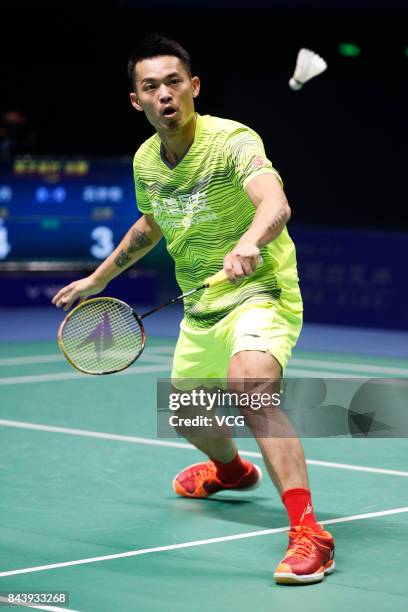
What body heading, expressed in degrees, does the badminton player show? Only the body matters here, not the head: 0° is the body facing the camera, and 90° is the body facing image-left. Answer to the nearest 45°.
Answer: approximately 45°
